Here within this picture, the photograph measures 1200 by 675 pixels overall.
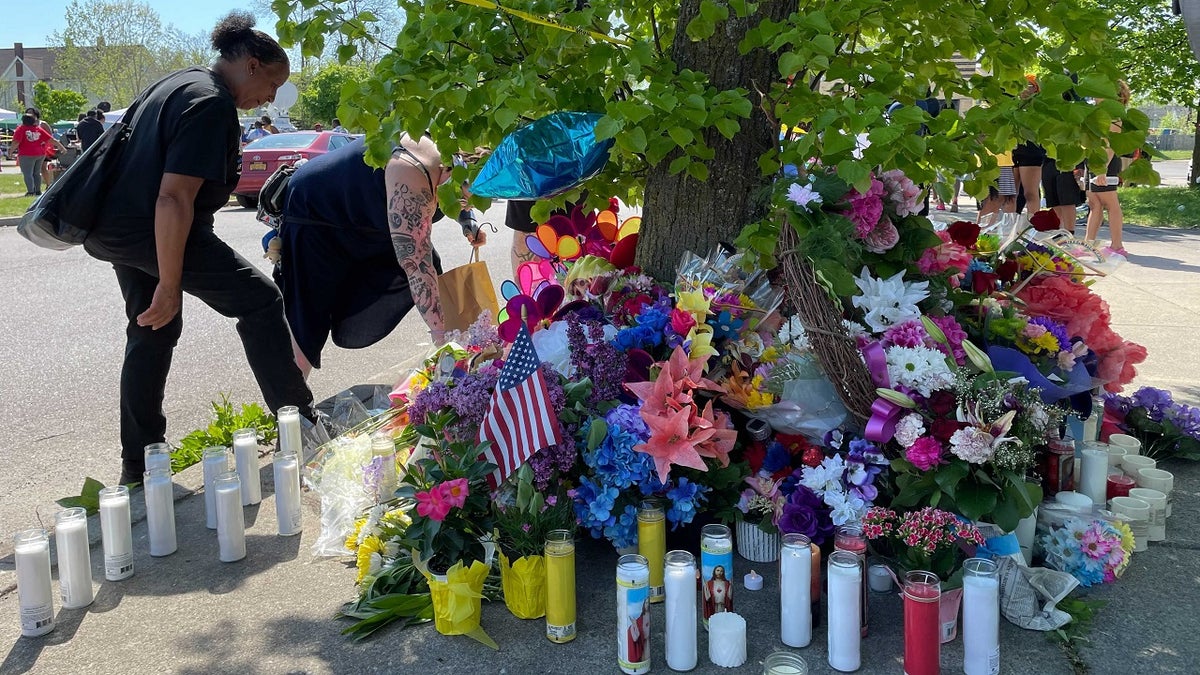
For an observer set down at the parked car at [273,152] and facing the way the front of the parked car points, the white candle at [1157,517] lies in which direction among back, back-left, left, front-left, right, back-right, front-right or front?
back-right

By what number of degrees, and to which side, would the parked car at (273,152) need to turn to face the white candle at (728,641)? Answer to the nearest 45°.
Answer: approximately 135° to its right

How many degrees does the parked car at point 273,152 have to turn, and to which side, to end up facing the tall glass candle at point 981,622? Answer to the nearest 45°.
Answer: approximately 135° to its right

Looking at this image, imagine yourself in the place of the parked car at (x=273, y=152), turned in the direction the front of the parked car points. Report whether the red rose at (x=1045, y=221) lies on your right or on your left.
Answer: on your right

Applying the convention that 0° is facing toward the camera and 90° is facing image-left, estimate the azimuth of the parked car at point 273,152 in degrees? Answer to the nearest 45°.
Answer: approximately 225°

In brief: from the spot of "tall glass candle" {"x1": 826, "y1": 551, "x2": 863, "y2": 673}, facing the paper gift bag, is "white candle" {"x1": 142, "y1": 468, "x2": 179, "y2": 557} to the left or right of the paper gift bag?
left

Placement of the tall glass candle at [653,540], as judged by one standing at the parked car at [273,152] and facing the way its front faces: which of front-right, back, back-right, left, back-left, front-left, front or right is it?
back-right

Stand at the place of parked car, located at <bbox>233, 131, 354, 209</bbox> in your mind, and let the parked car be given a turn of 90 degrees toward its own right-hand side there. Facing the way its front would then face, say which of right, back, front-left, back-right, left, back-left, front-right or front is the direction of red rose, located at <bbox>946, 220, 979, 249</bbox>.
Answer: front-right

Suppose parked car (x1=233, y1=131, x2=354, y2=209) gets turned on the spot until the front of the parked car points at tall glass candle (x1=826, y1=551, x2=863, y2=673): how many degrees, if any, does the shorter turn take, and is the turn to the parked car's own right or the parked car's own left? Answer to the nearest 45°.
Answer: approximately 135° to the parked car's own right

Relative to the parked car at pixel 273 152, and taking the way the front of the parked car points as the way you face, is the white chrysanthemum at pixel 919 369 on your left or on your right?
on your right

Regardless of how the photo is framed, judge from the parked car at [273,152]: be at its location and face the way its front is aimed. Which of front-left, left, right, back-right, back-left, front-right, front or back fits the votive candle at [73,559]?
back-right
